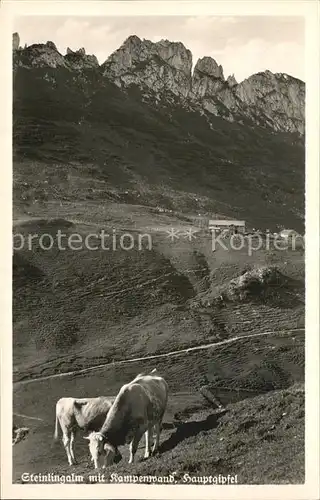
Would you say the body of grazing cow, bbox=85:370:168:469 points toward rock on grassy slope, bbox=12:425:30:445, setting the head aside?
no

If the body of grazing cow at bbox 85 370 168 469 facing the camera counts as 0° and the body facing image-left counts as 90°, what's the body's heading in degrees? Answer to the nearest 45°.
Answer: approximately 45°

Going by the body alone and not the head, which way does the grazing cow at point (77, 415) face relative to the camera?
to the viewer's right

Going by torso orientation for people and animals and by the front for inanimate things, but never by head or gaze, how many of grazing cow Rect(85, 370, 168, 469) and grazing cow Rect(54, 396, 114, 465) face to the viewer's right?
1
